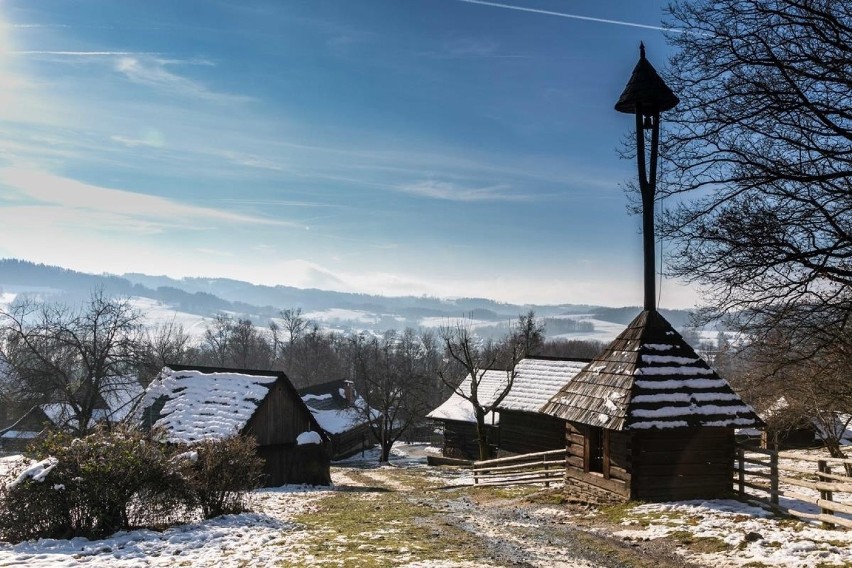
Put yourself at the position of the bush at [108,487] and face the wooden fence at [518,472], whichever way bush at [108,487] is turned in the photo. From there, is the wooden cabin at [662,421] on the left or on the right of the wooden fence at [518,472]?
right

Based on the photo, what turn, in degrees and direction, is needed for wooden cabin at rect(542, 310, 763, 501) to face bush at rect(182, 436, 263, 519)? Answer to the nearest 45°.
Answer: approximately 45° to its right

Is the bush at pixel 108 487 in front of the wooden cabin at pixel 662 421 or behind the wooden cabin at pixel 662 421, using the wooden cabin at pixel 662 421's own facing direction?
in front

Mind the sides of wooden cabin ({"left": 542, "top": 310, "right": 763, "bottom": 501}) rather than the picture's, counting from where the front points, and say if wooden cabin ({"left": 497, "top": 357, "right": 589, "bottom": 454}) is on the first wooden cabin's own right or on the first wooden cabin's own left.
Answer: on the first wooden cabin's own right

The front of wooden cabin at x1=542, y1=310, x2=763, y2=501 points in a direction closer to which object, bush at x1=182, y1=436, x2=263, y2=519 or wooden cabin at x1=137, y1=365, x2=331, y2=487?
the bush

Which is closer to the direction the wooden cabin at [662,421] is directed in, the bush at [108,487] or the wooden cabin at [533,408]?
the bush

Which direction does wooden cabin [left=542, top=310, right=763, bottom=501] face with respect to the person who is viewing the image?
facing the viewer and to the left of the viewer

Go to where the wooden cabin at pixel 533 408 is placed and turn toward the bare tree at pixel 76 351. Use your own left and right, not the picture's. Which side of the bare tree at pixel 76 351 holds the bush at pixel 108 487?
left

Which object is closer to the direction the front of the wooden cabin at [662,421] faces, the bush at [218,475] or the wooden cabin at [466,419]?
the bush

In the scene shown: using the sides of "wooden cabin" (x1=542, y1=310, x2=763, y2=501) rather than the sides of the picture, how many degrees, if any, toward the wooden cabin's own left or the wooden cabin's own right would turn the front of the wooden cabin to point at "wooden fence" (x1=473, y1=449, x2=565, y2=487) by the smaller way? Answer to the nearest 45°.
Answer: approximately 90° to the wooden cabin's own right

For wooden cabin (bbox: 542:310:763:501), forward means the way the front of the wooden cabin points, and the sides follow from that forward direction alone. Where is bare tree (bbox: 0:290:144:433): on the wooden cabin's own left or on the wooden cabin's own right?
on the wooden cabin's own right

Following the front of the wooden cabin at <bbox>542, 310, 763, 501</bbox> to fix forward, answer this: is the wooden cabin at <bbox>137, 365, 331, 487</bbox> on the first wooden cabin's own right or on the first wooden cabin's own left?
on the first wooden cabin's own right
